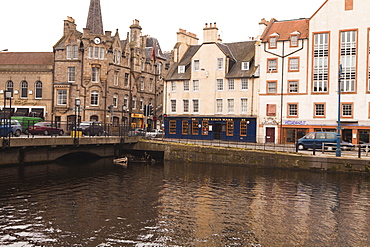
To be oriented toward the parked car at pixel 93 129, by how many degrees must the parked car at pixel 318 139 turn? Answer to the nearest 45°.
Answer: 0° — it already faces it

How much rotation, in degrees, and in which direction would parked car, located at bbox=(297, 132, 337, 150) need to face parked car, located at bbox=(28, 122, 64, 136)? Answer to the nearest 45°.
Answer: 0° — it already faces it

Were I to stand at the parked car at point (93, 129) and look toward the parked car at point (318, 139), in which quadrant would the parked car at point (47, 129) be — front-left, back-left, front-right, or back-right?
back-right

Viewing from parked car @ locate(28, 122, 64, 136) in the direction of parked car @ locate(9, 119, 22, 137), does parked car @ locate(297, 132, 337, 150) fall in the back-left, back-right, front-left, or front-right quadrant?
back-left

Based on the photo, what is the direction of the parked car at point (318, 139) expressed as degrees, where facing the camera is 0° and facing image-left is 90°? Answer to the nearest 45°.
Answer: approximately 90°

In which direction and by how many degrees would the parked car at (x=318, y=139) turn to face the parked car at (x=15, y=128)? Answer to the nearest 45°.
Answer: approximately 45° to its left
